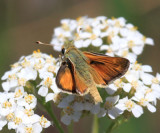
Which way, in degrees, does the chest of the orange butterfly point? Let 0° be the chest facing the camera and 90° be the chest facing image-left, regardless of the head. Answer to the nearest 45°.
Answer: approximately 135°

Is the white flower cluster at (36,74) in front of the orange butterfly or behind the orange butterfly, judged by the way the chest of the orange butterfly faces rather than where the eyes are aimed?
in front

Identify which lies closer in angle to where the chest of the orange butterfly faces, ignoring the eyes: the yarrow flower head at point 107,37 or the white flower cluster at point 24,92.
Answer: the white flower cluster

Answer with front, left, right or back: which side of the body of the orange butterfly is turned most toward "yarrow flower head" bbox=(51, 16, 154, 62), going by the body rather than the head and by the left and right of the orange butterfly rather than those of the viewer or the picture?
right

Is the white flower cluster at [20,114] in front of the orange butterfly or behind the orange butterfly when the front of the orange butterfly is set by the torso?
in front
